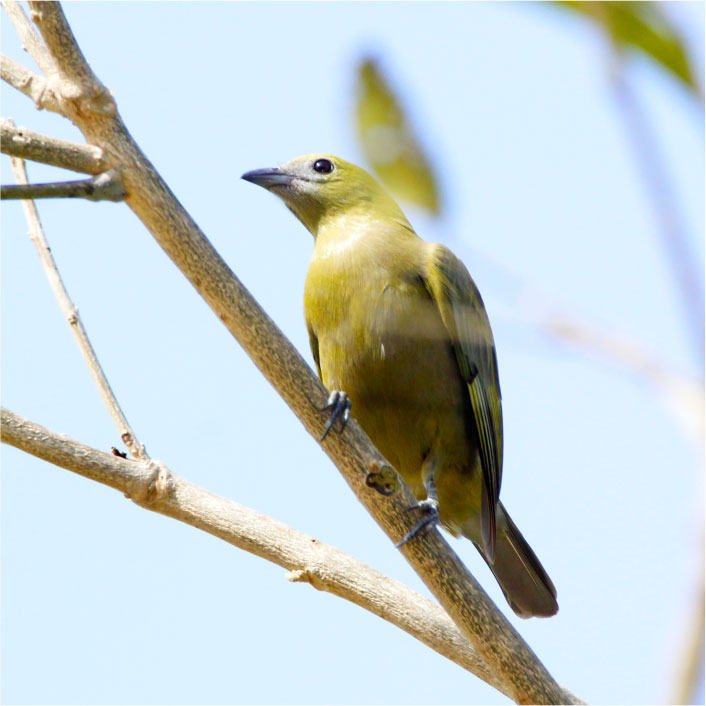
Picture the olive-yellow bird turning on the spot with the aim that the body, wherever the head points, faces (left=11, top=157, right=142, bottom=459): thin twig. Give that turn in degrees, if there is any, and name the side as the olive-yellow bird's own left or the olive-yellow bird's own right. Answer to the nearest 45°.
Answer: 0° — it already faces it

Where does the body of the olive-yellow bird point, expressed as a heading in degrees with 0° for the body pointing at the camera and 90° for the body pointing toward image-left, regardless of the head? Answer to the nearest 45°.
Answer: approximately 45°

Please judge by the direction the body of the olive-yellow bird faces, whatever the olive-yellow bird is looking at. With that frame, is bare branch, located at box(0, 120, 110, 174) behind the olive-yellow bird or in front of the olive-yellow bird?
in front

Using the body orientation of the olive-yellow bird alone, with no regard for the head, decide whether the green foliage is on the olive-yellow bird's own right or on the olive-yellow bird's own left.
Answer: on the olive-yellow bird's own left
